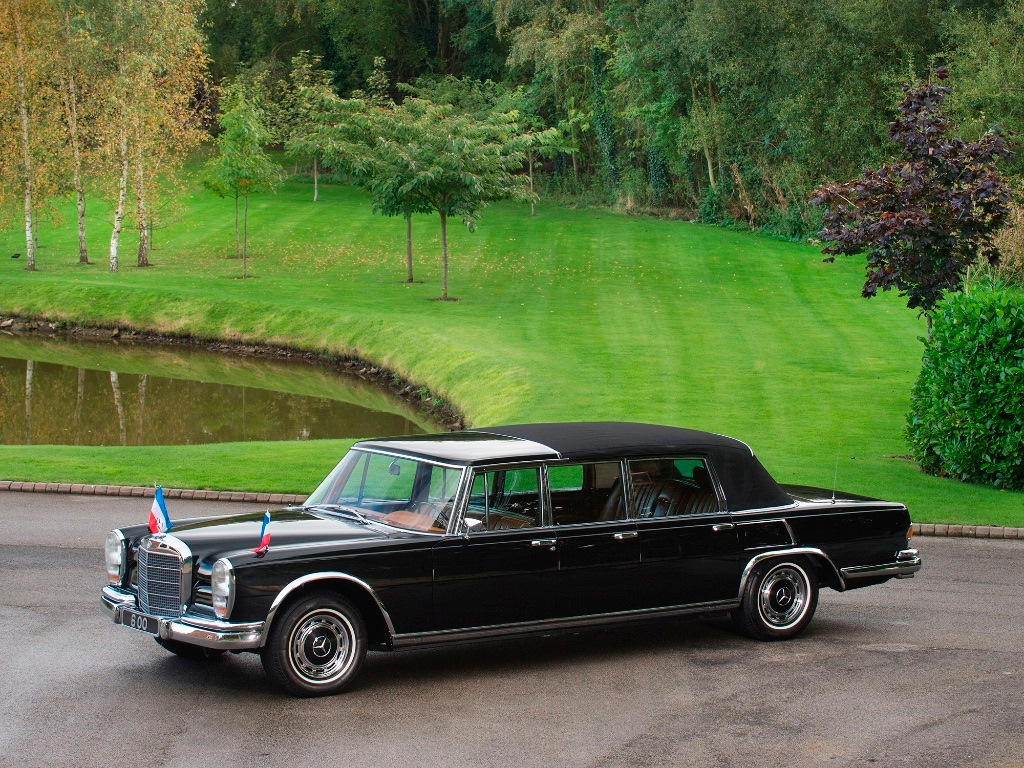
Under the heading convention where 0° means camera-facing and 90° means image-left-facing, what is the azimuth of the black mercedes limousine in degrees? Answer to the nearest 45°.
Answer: approximately 45°

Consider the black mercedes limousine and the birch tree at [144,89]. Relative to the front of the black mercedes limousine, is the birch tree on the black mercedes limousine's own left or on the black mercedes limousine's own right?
on the black mercedes limousine's own right

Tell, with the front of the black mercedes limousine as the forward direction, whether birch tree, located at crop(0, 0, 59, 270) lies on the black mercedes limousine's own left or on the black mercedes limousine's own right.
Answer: on the black mercedes limousine's own right

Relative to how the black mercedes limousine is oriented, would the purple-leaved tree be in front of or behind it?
behind

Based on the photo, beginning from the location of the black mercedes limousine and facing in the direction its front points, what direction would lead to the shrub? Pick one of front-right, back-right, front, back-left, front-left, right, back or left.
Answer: back

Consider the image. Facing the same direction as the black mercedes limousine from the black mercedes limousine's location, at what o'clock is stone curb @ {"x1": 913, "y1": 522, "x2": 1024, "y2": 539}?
The stone curb is roughly at 6 o'clock from the black mercedes limousine.
